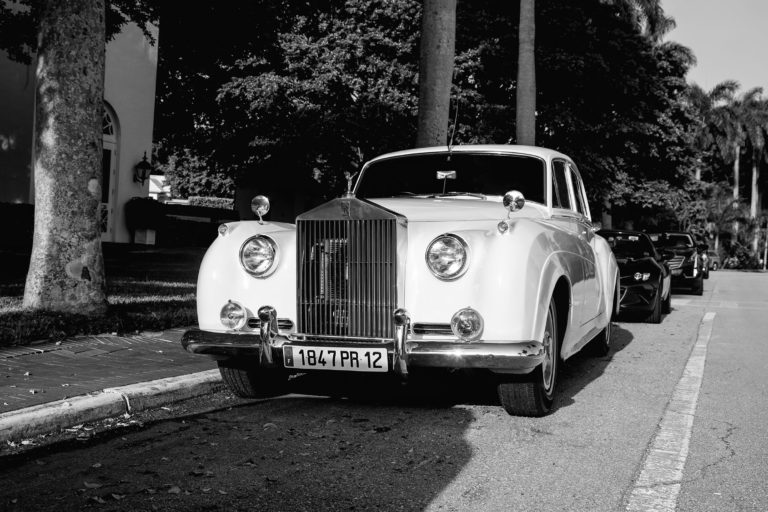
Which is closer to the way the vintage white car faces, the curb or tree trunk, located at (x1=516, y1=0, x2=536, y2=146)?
the curb

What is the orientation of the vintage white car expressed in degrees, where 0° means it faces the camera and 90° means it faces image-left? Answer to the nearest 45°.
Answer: approximately 45°

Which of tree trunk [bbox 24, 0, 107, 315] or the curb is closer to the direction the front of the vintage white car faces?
the curb

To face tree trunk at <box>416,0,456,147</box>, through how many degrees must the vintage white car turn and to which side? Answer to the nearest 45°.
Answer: approximately 135° to its right

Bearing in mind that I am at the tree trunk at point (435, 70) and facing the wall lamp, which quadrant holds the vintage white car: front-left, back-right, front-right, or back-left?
back-left

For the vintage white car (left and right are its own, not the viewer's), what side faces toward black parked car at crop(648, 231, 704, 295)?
back

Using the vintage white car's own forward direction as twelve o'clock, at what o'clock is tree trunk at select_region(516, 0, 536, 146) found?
The tree trunk is roughly at 5 o'clock from the vintage white car.

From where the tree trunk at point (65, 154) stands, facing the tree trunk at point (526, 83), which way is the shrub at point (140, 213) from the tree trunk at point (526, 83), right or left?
left

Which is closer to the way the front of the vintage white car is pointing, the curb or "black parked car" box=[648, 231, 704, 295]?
the curb

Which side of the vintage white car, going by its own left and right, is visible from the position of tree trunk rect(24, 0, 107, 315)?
right
